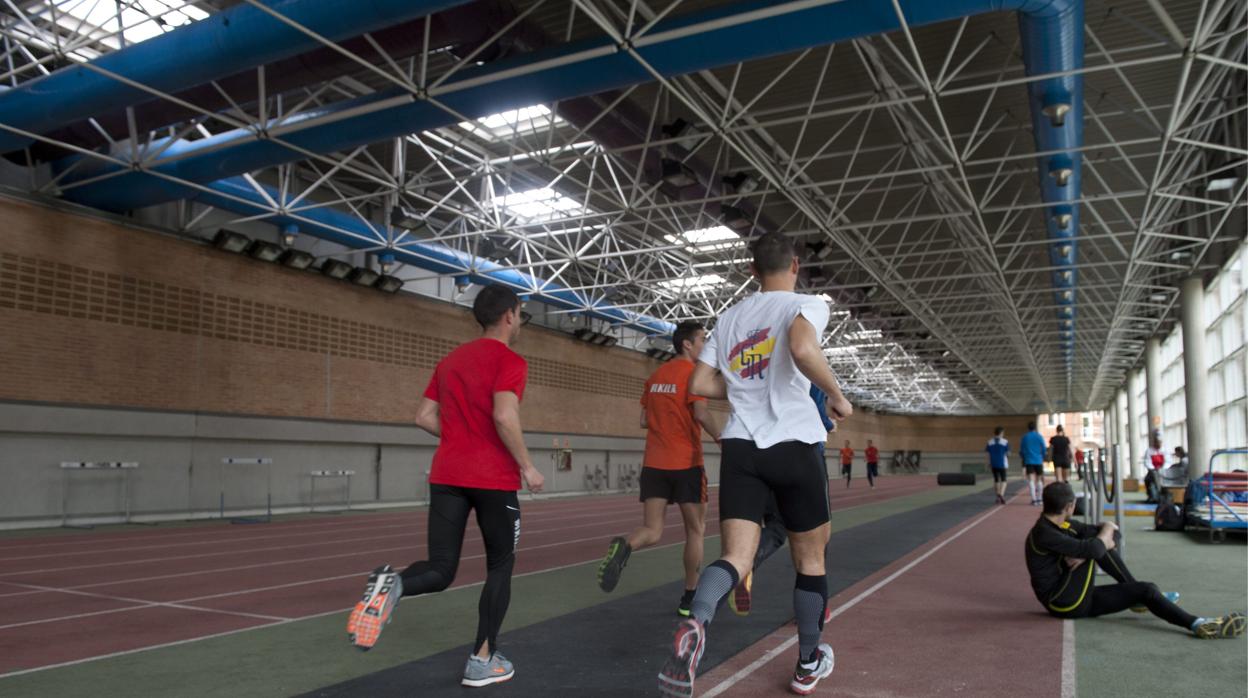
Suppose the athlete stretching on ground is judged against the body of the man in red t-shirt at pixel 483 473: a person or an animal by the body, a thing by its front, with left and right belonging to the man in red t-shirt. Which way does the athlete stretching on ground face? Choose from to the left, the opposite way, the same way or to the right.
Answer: to the right

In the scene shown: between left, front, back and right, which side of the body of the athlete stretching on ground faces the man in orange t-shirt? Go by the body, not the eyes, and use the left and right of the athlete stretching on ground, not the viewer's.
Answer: back

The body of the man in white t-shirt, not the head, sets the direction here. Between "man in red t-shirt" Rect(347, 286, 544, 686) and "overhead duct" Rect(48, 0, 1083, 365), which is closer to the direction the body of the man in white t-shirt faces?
the overhead duct

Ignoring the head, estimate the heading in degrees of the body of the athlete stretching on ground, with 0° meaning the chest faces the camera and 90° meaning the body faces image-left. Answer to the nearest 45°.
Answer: approximately 270°

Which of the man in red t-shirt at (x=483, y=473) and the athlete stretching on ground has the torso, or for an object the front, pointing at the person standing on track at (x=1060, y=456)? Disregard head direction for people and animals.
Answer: the man in red t-shirt

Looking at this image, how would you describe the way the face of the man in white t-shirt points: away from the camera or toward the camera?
away from the camera

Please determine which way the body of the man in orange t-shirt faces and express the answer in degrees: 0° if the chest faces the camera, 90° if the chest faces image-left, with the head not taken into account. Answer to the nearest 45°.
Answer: approximately 225°

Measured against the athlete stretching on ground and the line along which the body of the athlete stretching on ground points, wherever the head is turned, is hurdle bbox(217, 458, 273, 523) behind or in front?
behind

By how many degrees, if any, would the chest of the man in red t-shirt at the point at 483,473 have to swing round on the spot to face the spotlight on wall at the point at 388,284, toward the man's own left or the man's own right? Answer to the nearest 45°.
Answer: approximately 45° to the man's own left

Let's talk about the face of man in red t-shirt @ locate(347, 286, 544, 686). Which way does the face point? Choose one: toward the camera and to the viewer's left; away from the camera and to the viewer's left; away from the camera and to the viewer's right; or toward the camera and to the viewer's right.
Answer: away from the camera and to the viewer's right
